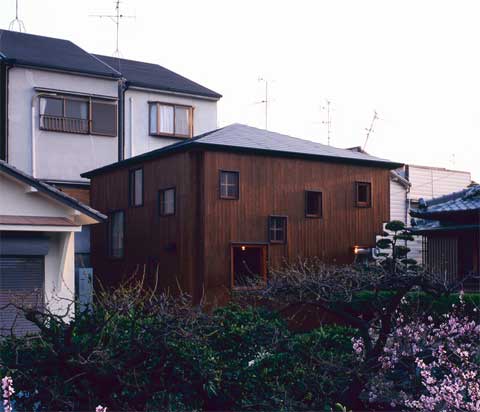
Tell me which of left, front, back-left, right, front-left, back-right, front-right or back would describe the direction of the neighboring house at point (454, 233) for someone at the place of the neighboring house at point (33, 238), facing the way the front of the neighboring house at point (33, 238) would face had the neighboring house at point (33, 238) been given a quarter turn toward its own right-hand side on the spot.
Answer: back

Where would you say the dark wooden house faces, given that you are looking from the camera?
facing the viewer and to the right of the viewer

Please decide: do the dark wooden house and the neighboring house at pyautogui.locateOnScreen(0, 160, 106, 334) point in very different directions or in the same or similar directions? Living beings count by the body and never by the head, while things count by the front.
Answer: same or similar directions

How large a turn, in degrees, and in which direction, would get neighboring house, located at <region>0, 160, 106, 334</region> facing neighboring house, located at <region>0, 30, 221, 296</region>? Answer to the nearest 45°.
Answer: approximately 180°

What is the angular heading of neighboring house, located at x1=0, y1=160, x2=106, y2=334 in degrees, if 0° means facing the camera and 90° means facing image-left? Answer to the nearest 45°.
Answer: approximately 0°

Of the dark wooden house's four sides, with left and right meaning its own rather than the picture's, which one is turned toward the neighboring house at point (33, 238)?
right

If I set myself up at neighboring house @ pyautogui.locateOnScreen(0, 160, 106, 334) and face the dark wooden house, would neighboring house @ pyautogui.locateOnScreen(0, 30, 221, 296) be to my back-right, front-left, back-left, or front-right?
front-left

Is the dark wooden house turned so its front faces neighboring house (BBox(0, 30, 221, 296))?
no

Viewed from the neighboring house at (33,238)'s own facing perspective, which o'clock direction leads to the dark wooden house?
The dark wooden house is roughly at 8 o'clock from the neighboring house.

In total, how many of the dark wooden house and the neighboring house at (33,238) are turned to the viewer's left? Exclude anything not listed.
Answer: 0
